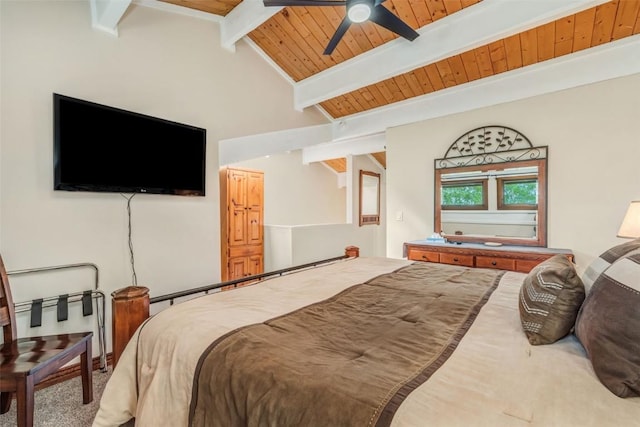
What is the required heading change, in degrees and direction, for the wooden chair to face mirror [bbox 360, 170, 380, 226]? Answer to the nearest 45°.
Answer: approximately 45° to its left

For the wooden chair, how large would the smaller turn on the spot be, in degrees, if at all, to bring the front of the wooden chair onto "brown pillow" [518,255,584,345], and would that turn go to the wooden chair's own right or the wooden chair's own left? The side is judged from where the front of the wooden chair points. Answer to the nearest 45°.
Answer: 0° — it already faces it

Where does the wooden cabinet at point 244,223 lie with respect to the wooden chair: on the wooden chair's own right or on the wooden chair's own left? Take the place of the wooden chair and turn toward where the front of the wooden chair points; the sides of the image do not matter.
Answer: on the wooden chair's own left

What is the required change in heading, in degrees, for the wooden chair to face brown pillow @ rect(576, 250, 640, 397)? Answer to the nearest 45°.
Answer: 0° — it already faces it

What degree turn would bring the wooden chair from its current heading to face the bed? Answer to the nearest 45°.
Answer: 0° — it already faces it

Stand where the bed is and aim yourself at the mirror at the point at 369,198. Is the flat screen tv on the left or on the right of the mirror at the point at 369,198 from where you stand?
left

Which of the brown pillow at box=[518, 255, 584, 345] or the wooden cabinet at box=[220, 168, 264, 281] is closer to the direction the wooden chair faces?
the brown pillow

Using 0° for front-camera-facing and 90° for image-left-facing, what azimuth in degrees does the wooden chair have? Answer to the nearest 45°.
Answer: approximately 315°

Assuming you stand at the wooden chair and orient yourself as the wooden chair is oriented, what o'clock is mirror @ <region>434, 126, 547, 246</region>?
The mirror is roughly at 11 o'clock from the wooden chair.

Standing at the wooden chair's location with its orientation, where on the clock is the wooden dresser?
The wooden dresser is roughly at 11 o'clock from the wooden chair.

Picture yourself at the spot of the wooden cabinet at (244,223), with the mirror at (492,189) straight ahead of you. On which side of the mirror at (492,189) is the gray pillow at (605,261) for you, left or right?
right
